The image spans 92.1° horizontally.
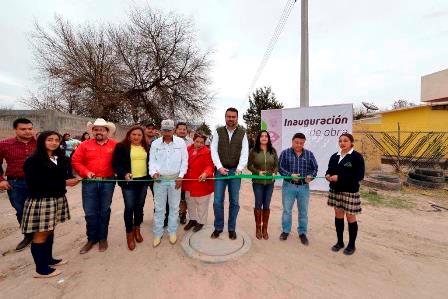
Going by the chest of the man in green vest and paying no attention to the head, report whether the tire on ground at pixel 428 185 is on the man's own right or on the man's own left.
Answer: on the man's own left

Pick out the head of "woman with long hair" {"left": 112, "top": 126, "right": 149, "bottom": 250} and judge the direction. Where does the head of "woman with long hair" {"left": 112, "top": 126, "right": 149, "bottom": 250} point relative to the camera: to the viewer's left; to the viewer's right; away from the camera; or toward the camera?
toward the camera

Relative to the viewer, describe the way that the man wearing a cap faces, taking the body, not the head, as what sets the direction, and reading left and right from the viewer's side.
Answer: facing the viewer

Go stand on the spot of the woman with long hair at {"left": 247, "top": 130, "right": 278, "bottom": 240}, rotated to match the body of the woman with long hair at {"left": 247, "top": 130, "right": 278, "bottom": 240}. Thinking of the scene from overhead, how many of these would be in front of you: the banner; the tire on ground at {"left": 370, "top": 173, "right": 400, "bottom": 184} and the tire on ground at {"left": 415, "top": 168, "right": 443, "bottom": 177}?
0

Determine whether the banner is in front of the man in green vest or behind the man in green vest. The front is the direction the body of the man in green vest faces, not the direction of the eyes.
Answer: behind

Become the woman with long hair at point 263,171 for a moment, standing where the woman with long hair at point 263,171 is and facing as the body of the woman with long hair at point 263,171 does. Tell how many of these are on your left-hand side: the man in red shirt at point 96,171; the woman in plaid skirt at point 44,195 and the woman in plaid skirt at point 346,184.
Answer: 1

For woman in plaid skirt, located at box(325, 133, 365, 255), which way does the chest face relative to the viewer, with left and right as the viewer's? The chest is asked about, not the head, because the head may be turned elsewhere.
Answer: facing the viewer and to the left of the viewer

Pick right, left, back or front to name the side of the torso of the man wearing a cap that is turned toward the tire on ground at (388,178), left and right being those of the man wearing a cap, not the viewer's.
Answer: left

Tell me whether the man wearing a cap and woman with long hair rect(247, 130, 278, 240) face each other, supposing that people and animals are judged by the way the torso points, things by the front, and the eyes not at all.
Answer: no

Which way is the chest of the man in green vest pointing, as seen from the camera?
toward the camera

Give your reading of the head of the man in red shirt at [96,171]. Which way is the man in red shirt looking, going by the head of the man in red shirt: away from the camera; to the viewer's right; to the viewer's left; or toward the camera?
toward the camera

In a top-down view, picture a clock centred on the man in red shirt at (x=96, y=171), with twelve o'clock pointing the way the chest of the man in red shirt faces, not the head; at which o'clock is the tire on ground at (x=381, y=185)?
The tire on ground is roughly at 9 o'clock from the man in red shirt.

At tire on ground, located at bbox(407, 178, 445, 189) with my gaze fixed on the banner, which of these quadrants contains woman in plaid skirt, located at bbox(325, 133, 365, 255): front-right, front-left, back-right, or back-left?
front-left

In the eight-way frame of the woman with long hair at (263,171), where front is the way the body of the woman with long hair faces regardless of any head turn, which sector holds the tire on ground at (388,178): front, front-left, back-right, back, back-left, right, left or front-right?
back-left

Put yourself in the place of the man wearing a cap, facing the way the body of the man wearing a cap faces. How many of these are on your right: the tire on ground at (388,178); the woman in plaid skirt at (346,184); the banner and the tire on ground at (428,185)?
0

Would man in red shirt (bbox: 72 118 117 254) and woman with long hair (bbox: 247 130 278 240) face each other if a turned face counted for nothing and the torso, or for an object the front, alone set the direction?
no
